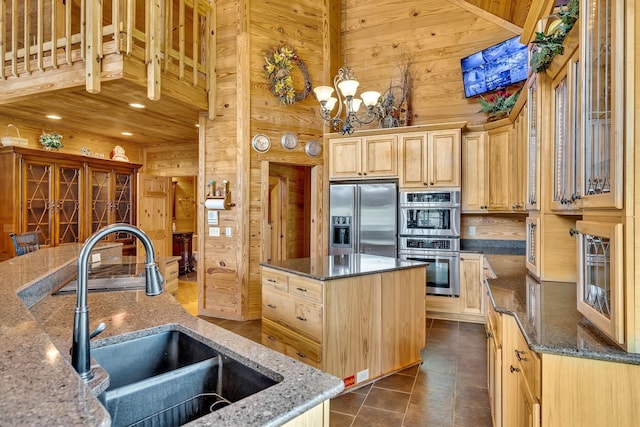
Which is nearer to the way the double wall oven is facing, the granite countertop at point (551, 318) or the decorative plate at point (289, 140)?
the granite countertop

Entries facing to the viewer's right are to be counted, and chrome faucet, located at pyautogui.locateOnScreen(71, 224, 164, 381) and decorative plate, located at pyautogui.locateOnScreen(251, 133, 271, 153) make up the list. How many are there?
1

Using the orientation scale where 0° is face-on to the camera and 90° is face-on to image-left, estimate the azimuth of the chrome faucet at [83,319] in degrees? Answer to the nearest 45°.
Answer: approximately 270°

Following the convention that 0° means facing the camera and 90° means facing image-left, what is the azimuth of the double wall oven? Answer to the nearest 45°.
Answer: approximately 0°

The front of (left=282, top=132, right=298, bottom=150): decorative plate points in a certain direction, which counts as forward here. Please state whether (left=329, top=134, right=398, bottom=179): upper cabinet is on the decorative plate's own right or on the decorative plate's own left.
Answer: on the decorative plate's own left
